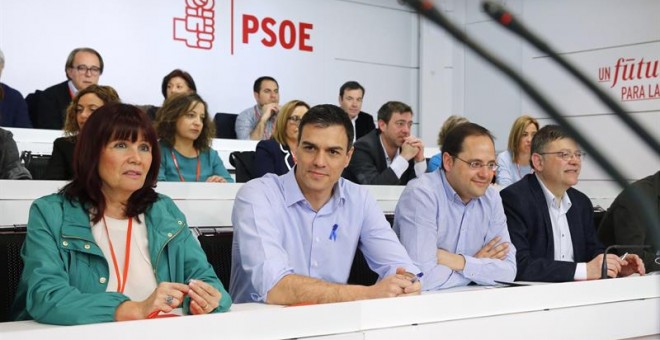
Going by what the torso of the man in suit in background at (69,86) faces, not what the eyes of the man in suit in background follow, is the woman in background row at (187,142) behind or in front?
in front

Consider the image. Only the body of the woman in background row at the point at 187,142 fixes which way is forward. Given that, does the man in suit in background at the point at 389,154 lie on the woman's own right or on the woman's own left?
on the woman's own left

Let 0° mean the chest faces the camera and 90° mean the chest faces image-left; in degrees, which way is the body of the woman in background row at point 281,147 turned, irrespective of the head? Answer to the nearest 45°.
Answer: approximately 315°

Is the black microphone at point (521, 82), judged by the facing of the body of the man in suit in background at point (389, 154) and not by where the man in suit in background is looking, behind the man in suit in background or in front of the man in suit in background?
in front

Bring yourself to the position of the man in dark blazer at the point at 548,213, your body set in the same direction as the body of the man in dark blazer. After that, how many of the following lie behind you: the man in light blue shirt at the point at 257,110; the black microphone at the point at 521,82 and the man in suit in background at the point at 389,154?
2

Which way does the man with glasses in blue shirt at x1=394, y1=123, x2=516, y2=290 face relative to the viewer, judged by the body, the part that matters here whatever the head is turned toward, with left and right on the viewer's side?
facing the viewer and to the right of the viewer

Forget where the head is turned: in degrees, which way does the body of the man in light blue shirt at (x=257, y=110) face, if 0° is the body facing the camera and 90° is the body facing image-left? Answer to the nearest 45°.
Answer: approximately 315°

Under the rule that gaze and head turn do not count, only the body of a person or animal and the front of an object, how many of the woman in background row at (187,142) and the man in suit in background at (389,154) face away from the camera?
0
